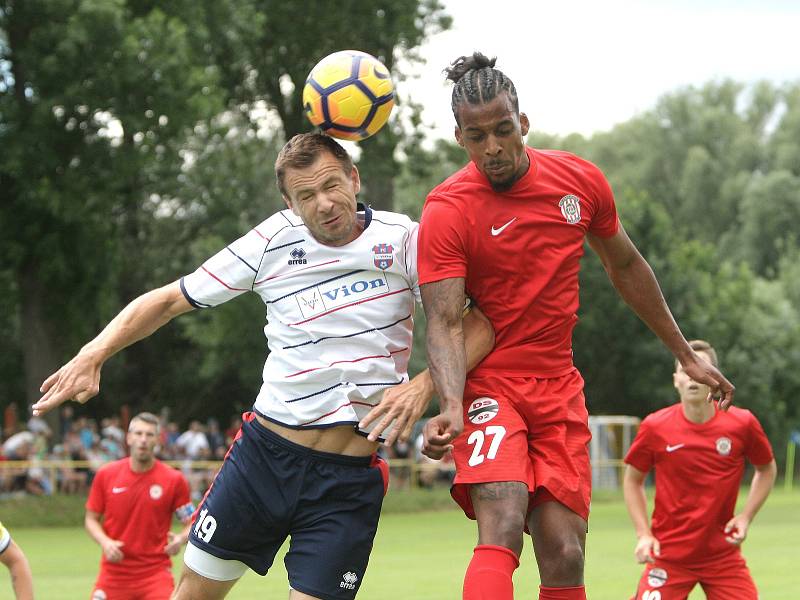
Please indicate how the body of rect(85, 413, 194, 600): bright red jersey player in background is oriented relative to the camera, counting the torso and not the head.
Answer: toward the camera

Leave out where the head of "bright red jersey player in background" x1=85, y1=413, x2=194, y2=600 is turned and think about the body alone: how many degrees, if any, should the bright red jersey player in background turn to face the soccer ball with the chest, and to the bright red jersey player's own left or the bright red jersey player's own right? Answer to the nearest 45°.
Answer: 0° — they already face it
